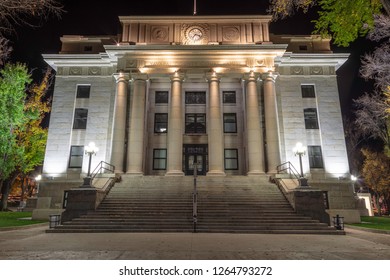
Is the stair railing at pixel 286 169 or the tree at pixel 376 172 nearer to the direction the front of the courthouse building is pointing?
the stair railing

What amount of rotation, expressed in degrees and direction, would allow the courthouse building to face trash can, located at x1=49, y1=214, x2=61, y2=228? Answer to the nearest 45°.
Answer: approximately 45° to its right

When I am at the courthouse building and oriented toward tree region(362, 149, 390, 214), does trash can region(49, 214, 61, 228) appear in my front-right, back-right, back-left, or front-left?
back-right

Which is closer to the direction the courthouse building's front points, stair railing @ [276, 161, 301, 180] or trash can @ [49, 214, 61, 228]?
the trash can

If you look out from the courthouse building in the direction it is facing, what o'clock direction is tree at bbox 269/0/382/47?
The tree is roughly at 11 o'clock from the courthouse building.

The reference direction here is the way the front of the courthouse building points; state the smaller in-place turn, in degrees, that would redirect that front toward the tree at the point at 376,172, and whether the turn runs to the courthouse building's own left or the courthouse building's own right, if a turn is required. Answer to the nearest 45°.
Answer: approximately 135° to the courthouse building's own left

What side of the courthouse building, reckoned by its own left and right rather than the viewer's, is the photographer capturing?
front
